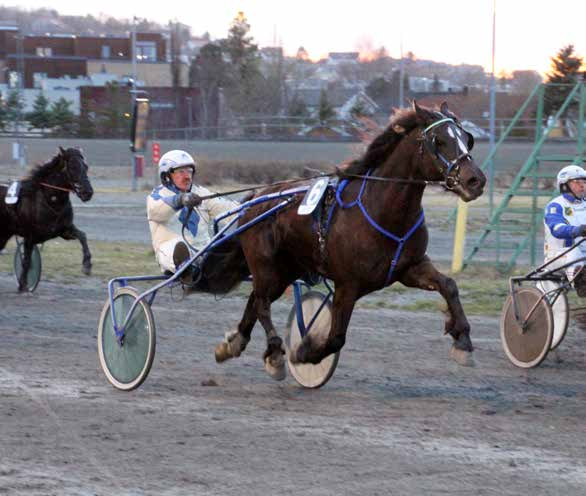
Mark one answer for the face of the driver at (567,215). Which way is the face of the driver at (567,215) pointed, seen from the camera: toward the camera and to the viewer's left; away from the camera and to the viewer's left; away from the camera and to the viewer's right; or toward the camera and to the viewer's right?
toward the camera and to the viewer's right

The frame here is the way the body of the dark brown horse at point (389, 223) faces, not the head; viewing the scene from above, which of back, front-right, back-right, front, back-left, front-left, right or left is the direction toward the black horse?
back

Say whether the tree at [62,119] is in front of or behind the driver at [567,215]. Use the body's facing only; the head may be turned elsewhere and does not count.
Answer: behind

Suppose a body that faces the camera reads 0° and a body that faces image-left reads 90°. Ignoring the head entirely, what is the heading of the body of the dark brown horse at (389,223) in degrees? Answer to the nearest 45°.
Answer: approximately 315°

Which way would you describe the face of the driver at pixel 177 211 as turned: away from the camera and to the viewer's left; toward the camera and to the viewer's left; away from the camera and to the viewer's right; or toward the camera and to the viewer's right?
toward the camera and to the viewer's right

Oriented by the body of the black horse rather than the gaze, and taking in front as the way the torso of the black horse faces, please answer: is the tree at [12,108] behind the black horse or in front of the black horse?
behind

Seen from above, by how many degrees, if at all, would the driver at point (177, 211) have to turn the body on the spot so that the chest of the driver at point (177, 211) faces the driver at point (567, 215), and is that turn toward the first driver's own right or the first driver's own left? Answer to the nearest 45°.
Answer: approximately 45° to the first driver's own left

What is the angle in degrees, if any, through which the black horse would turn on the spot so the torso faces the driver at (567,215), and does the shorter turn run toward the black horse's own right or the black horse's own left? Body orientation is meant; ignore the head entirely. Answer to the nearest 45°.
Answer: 0° — it already faces them

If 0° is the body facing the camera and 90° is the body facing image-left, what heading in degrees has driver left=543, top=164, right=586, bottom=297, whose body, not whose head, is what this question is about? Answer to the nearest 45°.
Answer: approximately 315°

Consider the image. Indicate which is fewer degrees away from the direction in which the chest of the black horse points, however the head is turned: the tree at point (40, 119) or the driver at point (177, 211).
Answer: the driver
